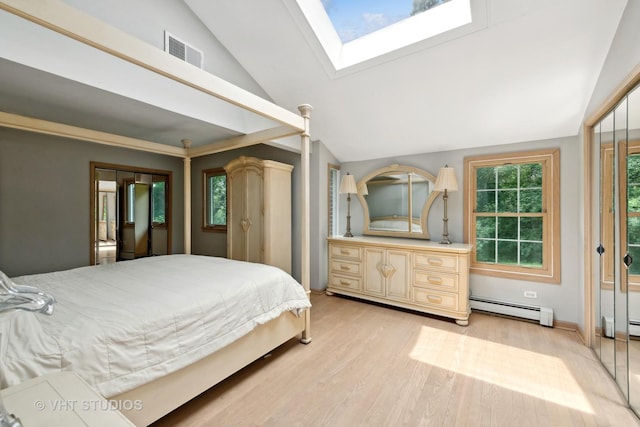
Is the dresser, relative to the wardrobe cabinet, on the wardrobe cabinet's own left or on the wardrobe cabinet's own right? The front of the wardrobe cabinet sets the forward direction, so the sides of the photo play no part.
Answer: on the wardrobe cabinet's own left

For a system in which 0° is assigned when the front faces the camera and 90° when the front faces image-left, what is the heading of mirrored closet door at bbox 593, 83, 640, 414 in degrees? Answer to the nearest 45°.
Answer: approximately 90°

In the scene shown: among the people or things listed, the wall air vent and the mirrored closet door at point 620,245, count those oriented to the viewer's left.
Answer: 1

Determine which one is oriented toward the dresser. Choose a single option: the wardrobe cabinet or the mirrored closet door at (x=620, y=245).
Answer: the mirrored closet door

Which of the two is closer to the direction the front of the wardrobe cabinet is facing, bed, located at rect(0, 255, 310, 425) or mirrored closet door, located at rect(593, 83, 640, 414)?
the bed

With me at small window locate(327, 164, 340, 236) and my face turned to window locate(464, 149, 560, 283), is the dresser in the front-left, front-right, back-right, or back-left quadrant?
front-right

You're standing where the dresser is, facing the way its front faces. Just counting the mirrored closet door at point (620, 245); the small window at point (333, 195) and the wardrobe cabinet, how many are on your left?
1

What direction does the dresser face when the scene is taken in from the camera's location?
facing the viewer and to the left of the viewer

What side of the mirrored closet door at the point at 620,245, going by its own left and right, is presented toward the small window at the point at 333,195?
front

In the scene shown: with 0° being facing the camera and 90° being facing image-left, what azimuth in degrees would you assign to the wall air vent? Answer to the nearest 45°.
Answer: approximately 315°

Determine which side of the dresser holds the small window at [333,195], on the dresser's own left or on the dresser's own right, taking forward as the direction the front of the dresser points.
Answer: on the dresser's own right

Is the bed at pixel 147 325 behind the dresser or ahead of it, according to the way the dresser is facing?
ahead

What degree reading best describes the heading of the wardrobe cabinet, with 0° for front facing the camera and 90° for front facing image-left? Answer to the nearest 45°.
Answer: approximately 45°
